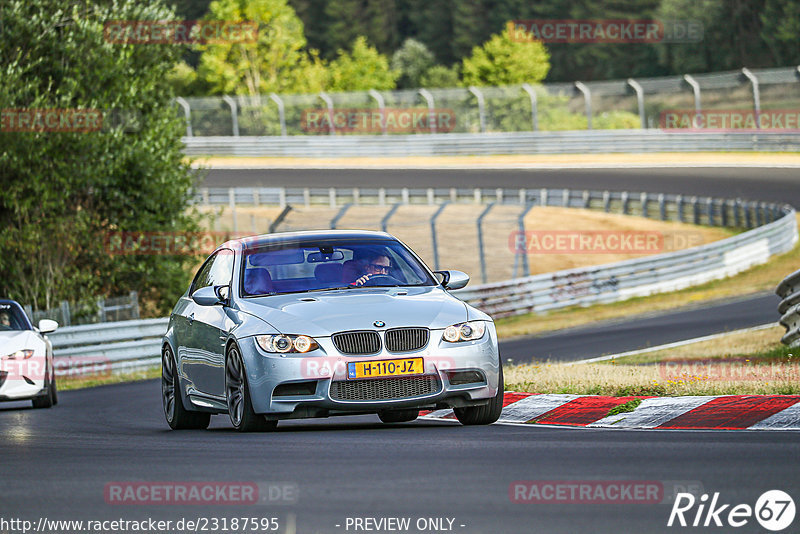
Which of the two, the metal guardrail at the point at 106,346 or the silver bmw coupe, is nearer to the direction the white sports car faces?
the silver bmw coupe

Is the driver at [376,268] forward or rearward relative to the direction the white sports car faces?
forward

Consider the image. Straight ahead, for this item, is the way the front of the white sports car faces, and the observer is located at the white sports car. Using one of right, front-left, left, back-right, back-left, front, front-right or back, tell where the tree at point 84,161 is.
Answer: back

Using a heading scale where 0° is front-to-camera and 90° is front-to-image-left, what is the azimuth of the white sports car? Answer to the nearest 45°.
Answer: approximately 0°

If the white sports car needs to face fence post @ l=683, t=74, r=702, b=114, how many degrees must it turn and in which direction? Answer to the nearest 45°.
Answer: approximately 135° to its left

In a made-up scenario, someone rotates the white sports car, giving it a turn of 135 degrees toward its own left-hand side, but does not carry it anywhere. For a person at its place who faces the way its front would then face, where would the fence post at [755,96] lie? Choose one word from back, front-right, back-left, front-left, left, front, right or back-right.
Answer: front

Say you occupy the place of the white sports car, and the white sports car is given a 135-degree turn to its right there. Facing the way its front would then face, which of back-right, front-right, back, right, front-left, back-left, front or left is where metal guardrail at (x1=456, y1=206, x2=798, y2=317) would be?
right

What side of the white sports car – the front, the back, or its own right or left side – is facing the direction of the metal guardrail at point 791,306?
left

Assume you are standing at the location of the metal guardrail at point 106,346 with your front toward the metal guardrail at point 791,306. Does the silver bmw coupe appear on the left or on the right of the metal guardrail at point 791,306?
right

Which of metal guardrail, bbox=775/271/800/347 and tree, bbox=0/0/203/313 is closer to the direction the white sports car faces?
the metal guardrail

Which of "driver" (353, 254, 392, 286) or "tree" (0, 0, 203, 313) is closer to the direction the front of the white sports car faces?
the driver

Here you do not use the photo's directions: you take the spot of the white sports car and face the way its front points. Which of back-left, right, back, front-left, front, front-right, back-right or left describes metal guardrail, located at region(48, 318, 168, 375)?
back
